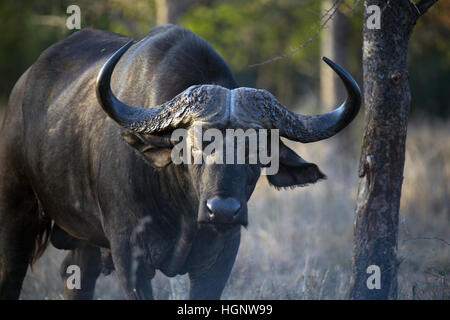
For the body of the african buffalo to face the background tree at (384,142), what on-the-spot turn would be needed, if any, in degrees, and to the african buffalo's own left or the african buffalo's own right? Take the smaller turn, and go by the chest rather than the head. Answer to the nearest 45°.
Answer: approximately 45° to the african buffalo's own left

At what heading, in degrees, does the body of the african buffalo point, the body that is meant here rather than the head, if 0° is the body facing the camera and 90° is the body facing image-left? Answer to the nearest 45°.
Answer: approximately 315°
